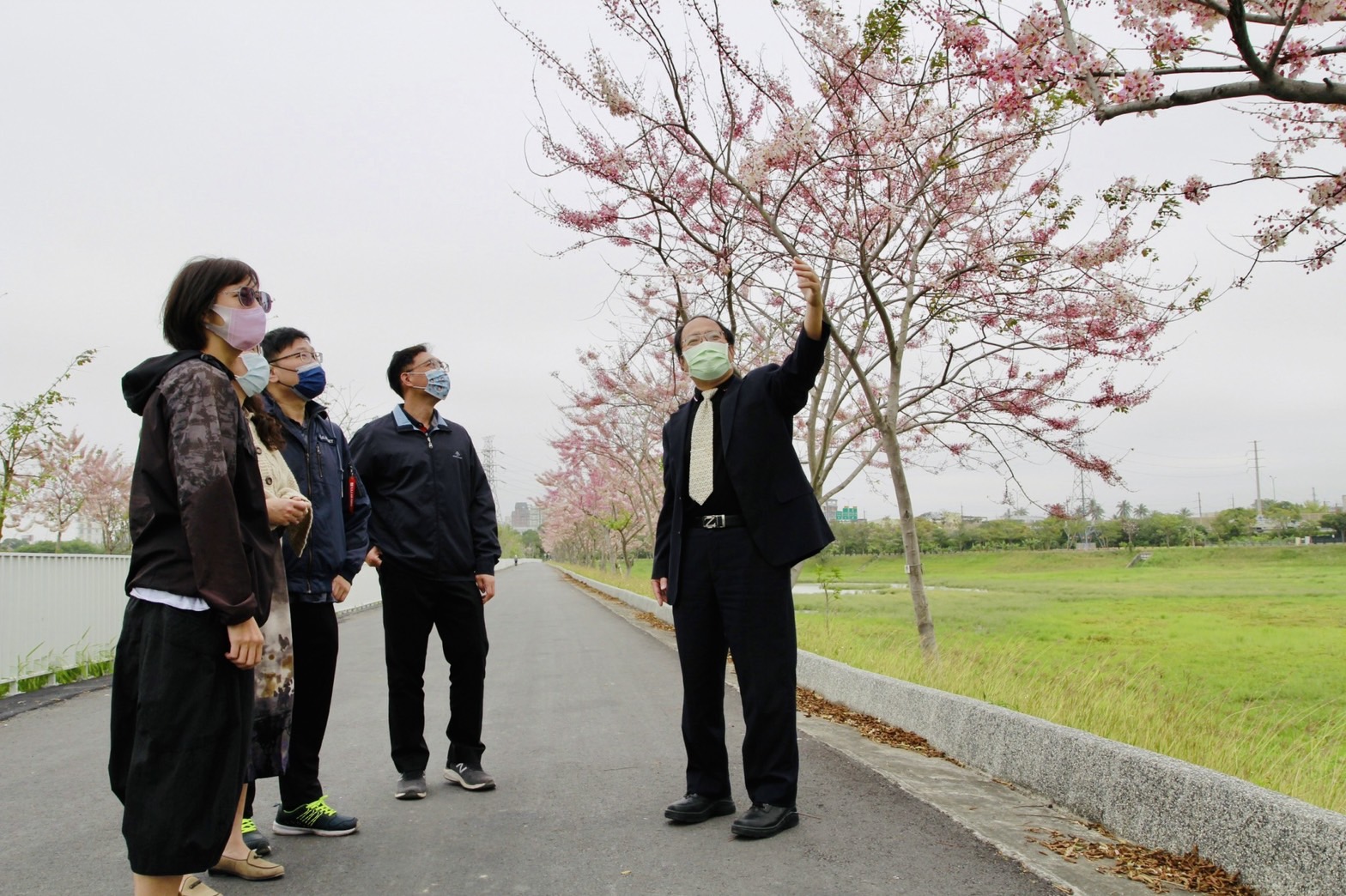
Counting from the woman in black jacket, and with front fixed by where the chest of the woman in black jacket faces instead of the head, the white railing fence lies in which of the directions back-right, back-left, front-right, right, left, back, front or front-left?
left

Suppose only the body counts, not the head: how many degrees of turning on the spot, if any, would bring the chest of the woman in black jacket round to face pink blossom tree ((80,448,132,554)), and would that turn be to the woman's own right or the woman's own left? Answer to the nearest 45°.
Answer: approximately 90° to the woman's own left

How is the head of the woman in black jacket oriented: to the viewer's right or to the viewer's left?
to the viewer's right

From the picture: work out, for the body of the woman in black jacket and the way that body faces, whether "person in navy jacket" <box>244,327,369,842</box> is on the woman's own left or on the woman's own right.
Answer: on the woman's own left

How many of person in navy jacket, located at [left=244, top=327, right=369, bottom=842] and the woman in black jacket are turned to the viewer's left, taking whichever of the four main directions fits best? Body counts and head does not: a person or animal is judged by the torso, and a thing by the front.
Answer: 0

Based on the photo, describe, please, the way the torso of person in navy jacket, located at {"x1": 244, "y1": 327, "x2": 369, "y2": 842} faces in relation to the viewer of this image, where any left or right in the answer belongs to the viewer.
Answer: facing the viewer and to the right of the viewer

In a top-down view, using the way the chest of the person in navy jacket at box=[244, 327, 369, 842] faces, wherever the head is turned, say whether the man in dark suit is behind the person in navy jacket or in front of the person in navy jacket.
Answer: in front

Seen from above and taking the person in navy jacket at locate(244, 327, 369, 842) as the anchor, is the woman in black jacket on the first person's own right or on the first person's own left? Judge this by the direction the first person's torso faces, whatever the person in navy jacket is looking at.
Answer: on the first person's own right

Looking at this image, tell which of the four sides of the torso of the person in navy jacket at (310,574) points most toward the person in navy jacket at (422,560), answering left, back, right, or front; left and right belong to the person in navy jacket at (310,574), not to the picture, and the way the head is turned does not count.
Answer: left

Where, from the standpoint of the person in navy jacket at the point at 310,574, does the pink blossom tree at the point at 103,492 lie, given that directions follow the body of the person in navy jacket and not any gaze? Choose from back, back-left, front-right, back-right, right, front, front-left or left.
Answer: back-left

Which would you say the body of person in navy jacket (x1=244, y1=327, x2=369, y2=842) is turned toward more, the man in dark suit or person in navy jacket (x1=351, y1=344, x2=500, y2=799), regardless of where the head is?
the man in dark suit

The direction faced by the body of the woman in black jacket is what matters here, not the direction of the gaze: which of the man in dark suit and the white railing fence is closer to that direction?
the man in dark suit

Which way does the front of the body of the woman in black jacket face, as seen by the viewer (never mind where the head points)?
to the viewer's right
